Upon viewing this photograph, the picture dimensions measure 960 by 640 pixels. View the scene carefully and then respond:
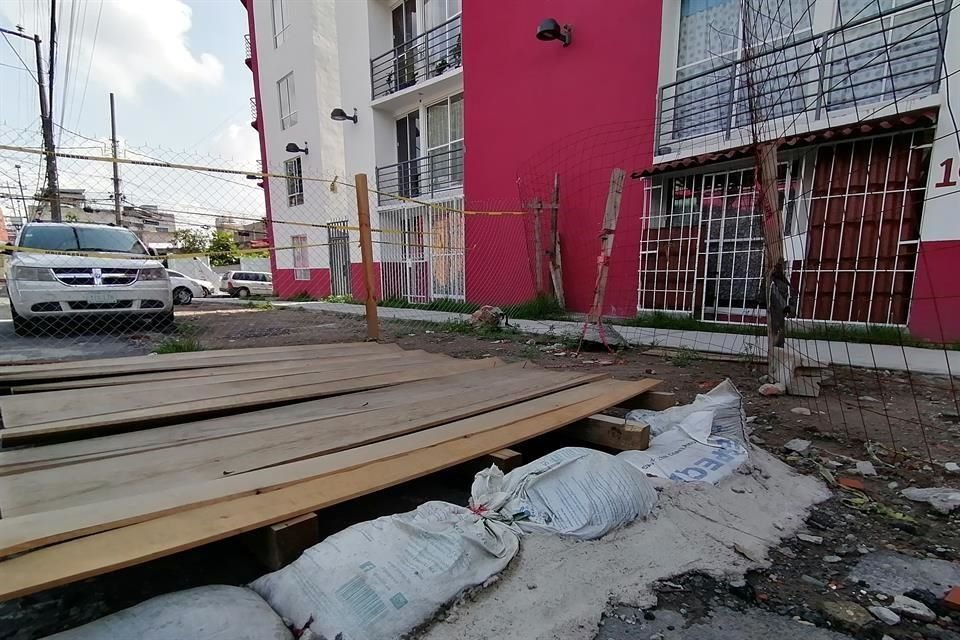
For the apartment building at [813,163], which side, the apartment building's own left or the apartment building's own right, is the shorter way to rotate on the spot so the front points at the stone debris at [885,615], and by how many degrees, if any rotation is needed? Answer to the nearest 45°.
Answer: approximately 45° to the apartment building's own left

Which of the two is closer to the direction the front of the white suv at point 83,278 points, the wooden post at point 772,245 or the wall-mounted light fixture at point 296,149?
the wooden post

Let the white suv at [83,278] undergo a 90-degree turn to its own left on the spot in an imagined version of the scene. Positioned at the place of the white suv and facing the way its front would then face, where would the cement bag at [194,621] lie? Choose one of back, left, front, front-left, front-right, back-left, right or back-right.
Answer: right

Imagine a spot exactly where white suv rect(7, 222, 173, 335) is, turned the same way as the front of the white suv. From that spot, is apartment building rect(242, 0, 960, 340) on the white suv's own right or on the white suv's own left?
on the white suv's own left

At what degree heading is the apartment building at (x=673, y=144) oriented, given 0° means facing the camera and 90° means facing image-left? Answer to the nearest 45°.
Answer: approximately 45°

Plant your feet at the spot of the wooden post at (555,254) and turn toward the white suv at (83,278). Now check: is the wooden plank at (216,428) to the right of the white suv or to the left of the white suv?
left

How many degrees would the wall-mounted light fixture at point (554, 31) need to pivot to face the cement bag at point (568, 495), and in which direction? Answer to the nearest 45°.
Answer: approximately 45° to its left

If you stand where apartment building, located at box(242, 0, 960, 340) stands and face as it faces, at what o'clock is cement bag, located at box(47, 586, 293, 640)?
The cement bag is roughly at 11 o'clock from the apartment building.

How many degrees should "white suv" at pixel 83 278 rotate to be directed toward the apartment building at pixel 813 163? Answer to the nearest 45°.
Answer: approximately 45° to its left

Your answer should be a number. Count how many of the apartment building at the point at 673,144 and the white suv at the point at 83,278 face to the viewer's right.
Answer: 0

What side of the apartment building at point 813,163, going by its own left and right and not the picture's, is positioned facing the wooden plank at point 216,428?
front

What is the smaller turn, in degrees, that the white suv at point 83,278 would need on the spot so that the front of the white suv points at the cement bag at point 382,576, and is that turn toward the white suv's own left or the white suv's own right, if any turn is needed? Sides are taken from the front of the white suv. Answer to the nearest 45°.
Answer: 0° — it already faces it

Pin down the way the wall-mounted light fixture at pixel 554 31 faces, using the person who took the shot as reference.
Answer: facing the viewer and to the left of the viewer

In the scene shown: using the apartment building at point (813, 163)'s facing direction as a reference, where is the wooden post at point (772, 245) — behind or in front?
in front

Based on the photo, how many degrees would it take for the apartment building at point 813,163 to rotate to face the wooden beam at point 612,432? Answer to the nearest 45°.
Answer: approximately 45° to its left

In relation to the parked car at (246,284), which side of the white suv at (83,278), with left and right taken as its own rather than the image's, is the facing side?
back
